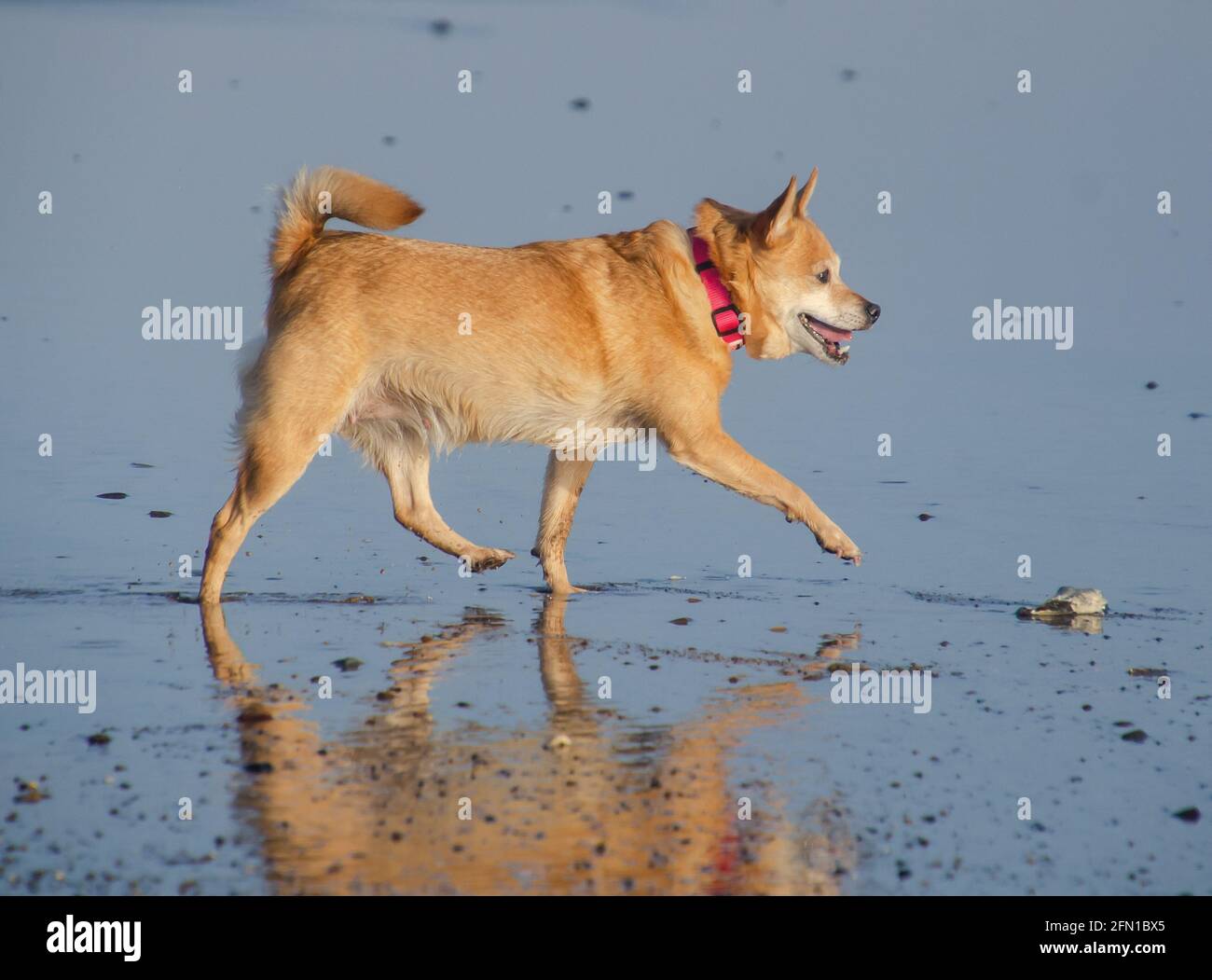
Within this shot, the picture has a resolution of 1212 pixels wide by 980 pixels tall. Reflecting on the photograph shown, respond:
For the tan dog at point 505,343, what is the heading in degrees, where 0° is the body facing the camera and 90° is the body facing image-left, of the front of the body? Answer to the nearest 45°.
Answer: approximately 270°
